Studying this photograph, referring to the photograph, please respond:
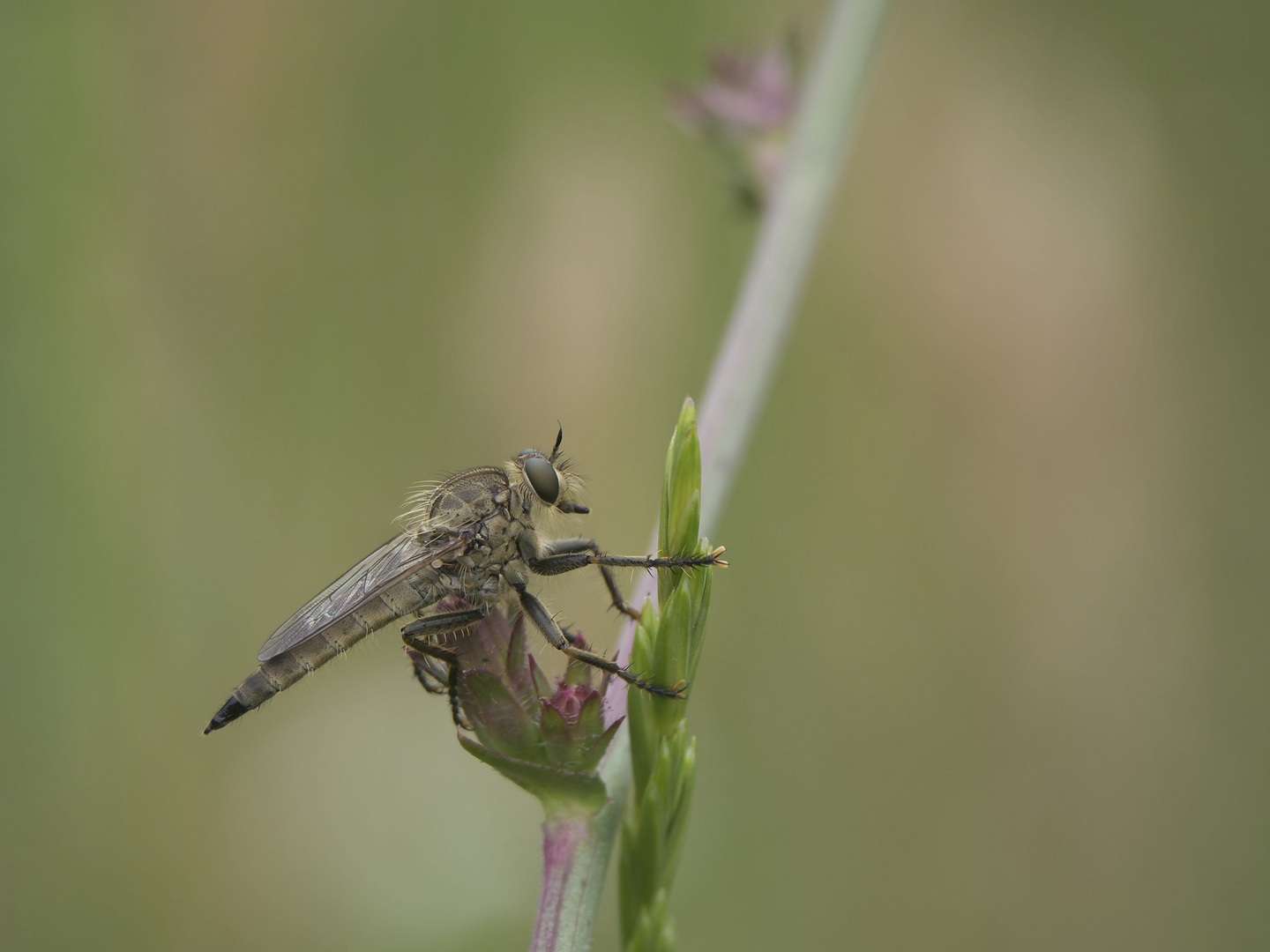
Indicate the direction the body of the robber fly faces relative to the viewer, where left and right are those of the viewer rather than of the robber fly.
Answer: facing to the right of the viewer
